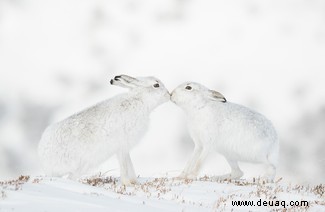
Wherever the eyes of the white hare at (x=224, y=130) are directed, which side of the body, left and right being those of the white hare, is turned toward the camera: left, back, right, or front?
left

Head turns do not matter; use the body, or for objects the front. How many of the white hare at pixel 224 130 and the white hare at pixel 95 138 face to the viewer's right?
1

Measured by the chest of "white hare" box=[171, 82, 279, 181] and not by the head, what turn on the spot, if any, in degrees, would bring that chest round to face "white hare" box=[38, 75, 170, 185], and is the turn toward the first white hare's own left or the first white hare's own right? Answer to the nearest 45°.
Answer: approximately 45° to the first white hare's own left

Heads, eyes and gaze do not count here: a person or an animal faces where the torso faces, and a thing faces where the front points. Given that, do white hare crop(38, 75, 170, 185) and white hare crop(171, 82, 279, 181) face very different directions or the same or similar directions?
very different directions

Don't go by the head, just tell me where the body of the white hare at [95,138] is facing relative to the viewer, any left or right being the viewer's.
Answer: facing to the right of the viewer
